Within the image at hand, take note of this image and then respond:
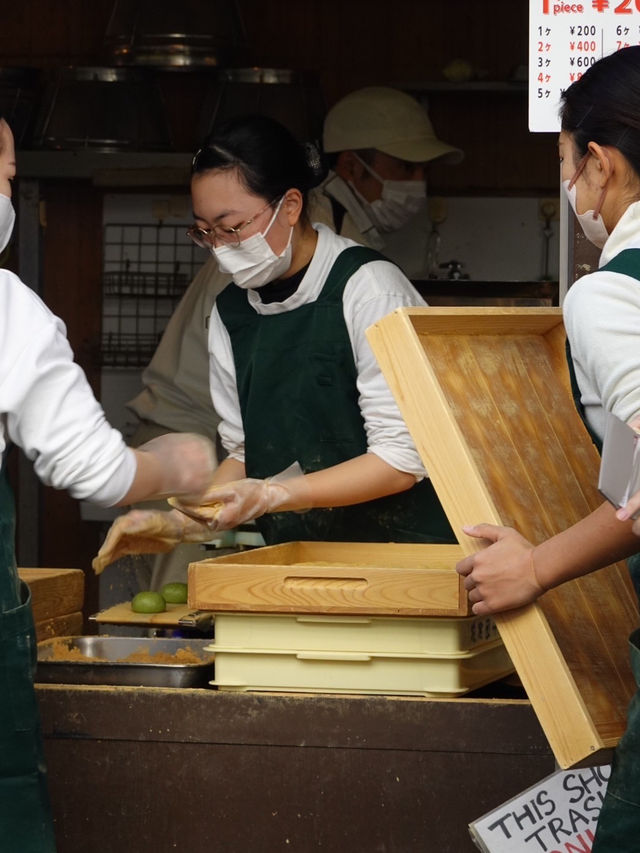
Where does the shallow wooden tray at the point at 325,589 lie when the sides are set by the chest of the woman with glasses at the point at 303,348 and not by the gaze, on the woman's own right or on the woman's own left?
on the woman's own left

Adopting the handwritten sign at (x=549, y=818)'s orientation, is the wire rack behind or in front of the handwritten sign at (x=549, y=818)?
behind

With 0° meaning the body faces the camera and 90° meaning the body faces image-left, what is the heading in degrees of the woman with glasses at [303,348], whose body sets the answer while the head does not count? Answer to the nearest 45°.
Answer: approximately 45°

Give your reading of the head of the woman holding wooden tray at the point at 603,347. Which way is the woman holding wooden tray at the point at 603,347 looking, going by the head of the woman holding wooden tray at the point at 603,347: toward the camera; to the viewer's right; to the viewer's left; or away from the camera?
to the viewer's left

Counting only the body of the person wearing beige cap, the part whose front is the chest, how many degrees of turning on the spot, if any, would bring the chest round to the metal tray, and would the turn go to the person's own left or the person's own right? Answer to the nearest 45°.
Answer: approximately 90° to the person's own right

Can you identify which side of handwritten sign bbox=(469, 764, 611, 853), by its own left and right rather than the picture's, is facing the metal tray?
right
